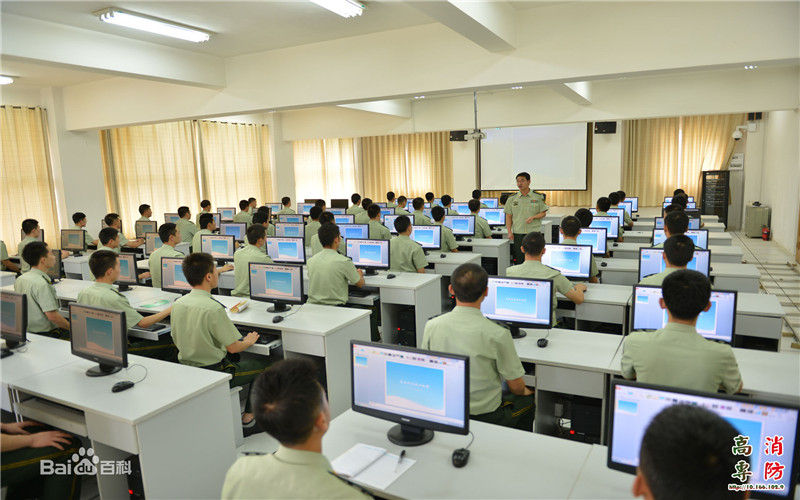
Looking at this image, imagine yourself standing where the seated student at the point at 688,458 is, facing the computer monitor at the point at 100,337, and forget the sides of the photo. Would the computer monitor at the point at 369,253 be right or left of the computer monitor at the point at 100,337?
right

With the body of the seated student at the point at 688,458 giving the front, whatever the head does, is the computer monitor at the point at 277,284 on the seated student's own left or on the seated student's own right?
on the seated student's own left

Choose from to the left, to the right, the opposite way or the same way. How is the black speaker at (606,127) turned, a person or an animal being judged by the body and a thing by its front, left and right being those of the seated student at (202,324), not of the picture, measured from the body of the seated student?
the opposite way

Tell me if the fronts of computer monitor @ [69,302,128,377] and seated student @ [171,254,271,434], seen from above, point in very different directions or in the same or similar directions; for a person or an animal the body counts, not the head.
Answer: very different directions

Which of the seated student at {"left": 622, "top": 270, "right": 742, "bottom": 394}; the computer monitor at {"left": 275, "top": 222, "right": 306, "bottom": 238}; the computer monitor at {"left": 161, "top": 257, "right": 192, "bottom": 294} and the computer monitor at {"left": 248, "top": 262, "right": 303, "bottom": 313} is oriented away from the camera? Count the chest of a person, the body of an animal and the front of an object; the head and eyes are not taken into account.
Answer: the seated student

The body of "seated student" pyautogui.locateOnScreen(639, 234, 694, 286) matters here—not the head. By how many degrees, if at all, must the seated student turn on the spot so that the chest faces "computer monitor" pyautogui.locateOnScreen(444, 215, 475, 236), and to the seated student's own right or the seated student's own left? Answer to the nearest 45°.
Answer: approximately 45° to the seated student's own left

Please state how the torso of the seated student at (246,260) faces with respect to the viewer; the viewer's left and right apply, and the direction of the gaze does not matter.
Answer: facing away from the viewer and to the right of the viewer

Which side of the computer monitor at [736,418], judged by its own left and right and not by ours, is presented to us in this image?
front

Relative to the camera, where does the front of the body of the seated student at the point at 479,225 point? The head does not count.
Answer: away from the camera

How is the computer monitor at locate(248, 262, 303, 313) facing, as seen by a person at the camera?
facing the viewer and to the left of the viewer

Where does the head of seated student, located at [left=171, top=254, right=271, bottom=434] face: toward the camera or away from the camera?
away from the camera

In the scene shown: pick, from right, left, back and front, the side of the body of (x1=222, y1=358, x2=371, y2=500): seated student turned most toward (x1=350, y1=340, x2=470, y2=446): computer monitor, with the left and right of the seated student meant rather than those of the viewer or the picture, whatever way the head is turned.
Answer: front

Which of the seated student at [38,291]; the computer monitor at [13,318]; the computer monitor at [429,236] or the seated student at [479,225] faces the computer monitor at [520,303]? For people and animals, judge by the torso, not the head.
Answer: the computer monitor at [429,236]

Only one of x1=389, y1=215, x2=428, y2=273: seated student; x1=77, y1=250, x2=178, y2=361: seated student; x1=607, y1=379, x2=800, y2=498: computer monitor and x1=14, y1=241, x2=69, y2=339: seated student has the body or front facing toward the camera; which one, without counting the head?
the computer monitor

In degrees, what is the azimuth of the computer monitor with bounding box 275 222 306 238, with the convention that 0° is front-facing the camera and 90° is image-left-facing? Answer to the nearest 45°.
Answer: approximately 0°

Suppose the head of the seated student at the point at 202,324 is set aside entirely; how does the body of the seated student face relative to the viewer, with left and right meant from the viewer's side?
facing away from the viewer and to the right of the viewer
